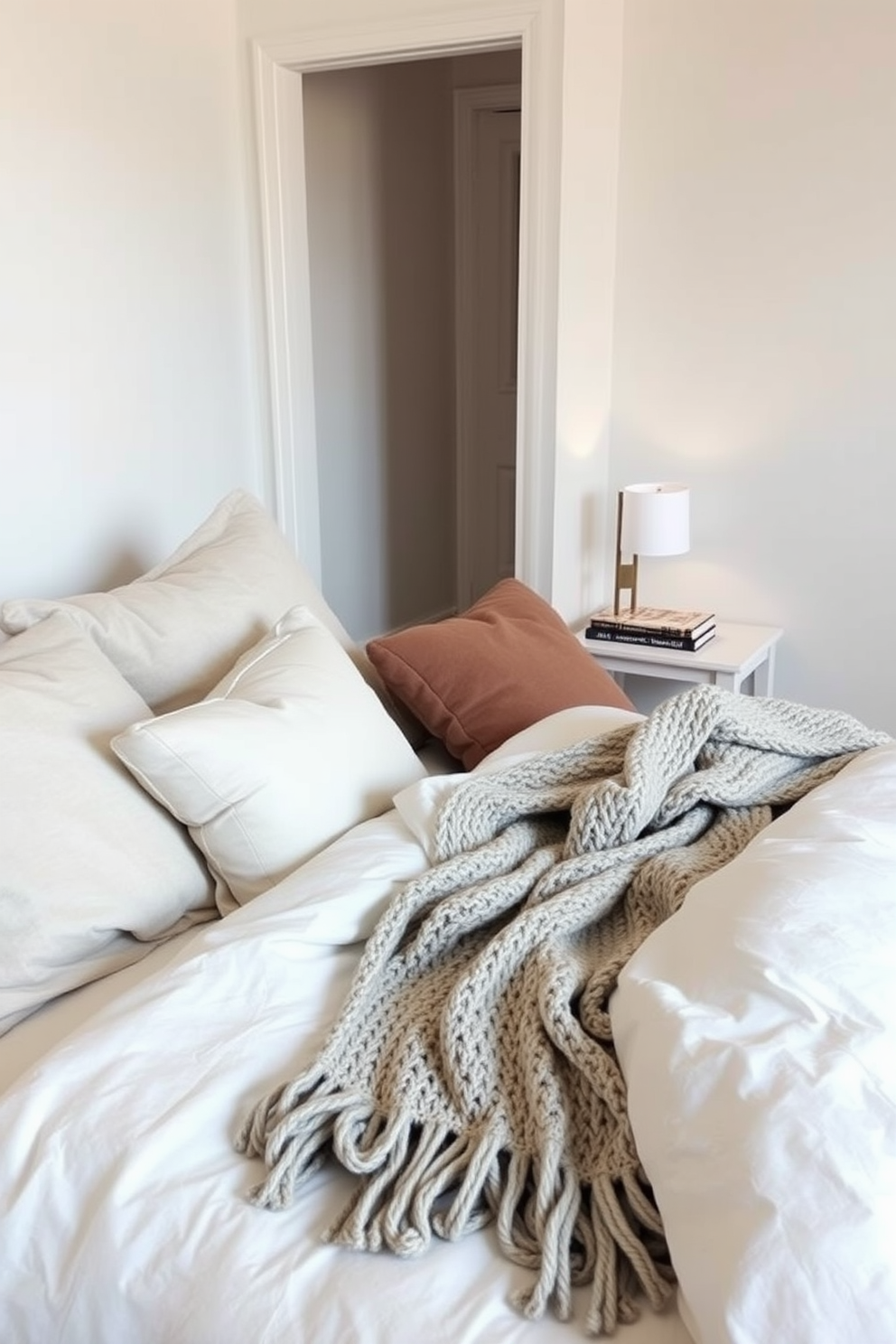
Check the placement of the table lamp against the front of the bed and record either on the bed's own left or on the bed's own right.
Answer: on the bed's own left

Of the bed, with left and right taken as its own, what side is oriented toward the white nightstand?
left

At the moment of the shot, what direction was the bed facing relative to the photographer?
facing the viewer and to the right of the viewer

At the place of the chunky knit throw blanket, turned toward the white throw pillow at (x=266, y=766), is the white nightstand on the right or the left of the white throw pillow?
right
